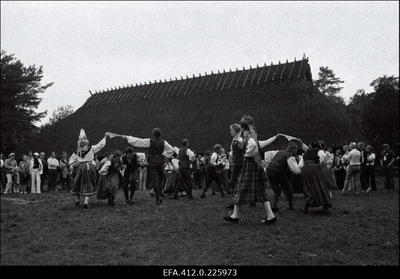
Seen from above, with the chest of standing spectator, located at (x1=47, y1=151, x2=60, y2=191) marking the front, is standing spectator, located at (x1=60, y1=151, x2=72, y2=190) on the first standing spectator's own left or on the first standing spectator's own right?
on the first standing spectator's own left

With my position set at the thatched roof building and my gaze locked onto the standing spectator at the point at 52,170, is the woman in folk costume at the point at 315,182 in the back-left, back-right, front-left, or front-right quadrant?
front-left

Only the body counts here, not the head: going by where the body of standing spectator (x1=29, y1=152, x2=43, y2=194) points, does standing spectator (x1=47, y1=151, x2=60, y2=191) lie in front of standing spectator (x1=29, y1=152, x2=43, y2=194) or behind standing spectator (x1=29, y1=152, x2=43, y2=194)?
behind

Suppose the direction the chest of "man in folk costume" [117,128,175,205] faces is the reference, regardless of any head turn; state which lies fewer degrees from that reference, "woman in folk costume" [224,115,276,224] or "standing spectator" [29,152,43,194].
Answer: the standing spectator

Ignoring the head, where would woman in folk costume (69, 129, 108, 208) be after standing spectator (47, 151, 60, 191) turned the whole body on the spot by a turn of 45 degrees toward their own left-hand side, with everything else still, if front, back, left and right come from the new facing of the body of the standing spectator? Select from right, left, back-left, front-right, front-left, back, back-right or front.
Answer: front-right

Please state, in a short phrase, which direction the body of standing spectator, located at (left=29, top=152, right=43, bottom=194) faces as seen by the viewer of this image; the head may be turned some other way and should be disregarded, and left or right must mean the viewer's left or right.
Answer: facing the viewer

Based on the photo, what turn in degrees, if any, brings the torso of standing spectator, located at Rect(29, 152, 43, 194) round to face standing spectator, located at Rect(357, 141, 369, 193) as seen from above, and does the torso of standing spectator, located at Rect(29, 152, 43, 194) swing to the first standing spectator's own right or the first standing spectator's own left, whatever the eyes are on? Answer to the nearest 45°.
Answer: approximately 45° to the first standing spectator's own left
